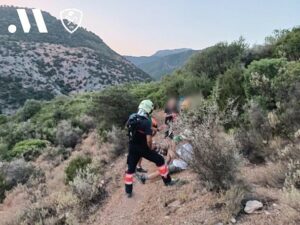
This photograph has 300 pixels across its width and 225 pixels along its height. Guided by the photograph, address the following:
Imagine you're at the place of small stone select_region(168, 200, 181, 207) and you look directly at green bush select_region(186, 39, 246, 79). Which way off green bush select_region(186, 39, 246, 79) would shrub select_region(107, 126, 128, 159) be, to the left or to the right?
left

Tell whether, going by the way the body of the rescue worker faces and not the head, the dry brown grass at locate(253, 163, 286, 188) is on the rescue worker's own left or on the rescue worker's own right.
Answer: on the rescue worker's own right

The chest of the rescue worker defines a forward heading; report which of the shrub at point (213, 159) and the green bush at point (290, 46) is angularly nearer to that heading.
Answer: the green bush

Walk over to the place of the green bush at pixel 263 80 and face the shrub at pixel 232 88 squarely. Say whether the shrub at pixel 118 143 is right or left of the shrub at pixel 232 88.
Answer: left

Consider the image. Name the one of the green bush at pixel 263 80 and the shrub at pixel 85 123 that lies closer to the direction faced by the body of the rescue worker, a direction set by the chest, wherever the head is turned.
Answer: the green bush

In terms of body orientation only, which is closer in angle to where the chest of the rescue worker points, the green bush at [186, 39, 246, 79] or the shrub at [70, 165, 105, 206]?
the green bush

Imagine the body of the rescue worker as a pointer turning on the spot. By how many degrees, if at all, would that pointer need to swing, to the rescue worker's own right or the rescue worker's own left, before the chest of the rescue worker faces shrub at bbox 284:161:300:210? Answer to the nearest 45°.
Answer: approximately 90° to the rescue worker's own right

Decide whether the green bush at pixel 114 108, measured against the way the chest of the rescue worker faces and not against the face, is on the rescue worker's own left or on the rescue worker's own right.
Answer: on the rescue worker's own left

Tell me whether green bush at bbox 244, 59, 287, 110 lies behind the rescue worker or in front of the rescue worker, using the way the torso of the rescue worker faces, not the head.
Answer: in front

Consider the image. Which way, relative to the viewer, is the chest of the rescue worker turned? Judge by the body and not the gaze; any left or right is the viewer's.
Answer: facing away from the viewer and to the right of the viewer

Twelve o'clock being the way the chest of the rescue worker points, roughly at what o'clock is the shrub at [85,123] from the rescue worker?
The shrub is roughly at 10 o'clock from the rescue worker.

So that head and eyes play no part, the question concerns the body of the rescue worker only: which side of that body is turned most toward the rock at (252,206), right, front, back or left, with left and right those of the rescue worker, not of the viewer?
right

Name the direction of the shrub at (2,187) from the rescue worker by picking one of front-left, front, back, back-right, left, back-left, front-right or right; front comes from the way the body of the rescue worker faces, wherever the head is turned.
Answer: left
